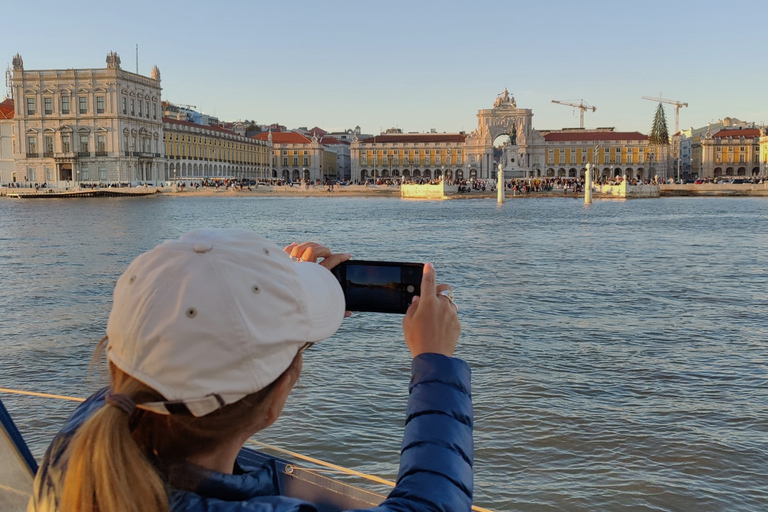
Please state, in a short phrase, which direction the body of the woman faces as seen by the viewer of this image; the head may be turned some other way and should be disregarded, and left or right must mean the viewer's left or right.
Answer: facing away from the viewer and to the right of the viewer

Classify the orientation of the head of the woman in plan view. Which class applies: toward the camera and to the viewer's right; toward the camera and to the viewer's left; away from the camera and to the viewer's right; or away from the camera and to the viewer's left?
away from the camera and to the viewer's right
